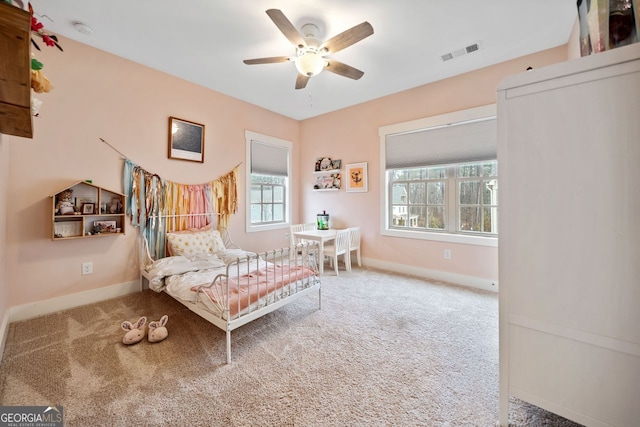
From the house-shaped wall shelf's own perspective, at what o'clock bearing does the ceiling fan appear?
The ceiling fan is roughly at 12 o'clock from the house-shaped wall shelf.

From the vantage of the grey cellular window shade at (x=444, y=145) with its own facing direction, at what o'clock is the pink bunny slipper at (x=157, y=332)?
The pink bunny slipper is roughly at 12 o'clock from the grey cellular window shade.

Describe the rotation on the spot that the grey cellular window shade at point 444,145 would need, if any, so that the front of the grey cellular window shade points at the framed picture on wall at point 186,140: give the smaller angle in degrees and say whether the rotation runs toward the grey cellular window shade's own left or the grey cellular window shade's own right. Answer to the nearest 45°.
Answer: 0° — it already faces it

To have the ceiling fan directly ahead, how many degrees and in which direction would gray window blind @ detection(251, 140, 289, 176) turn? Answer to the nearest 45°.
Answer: approximately 45° to its right

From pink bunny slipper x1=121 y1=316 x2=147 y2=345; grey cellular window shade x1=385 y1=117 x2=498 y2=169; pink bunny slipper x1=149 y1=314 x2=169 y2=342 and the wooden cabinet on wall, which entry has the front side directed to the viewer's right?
the wooden cabinet on wall

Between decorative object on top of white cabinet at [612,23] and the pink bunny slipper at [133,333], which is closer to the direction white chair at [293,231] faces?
the decorative object on top of white cabinet

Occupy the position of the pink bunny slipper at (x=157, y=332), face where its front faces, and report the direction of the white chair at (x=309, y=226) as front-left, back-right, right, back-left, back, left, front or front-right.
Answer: back

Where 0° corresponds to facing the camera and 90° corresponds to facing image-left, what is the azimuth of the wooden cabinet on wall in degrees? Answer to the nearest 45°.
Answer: approximately 270°

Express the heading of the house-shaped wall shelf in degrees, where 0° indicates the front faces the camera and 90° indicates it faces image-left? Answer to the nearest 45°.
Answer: approximately 315°

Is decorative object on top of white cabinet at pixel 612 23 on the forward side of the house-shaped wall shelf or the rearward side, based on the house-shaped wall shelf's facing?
on the forward side
